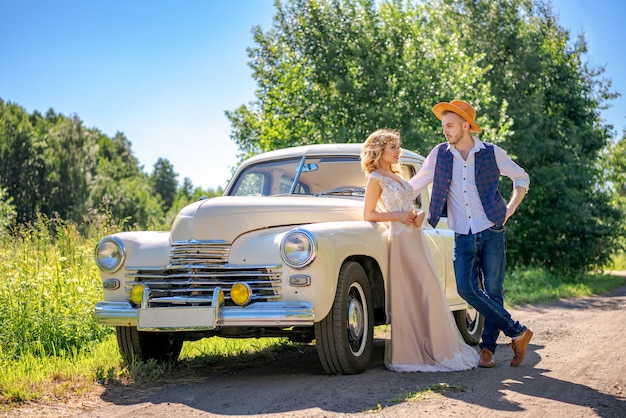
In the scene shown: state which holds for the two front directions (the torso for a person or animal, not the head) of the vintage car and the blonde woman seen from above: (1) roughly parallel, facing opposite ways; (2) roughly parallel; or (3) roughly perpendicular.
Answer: roughly perpendicular

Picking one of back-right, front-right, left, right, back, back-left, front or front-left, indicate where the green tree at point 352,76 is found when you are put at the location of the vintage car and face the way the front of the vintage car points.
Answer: back-right

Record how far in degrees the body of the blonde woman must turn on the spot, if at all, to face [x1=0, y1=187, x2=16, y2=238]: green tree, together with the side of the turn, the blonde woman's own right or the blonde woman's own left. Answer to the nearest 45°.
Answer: approximately 180°

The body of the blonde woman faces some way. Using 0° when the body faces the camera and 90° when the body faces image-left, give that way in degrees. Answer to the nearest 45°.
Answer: approximately 315°

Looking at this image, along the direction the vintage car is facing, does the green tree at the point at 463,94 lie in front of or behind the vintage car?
behind

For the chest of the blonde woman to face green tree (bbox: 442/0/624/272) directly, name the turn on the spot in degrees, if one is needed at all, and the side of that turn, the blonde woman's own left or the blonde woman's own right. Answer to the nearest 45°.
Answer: approximately 135° to the blonde woman's own left

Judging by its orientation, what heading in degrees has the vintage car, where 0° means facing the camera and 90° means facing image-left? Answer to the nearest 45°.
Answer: approximately 45°

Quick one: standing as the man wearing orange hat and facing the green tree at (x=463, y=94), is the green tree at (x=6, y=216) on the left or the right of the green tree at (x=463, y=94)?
left

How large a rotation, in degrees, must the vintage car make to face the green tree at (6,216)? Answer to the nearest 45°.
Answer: approximately 90° to its right
